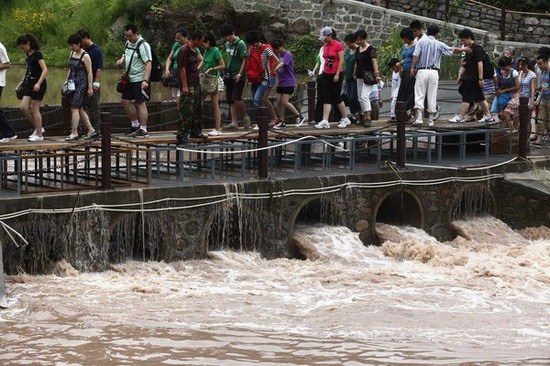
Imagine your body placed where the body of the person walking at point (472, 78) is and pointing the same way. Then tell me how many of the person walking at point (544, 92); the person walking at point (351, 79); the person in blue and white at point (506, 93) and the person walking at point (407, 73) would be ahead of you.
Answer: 2

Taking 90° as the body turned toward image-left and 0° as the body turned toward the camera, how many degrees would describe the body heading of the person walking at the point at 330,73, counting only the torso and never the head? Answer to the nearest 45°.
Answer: approximately 45°

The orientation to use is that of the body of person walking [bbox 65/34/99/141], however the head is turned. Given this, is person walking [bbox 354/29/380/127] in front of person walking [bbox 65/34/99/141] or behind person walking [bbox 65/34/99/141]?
behind

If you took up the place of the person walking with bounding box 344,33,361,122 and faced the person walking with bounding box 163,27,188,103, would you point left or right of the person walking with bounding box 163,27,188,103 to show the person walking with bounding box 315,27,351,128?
left
